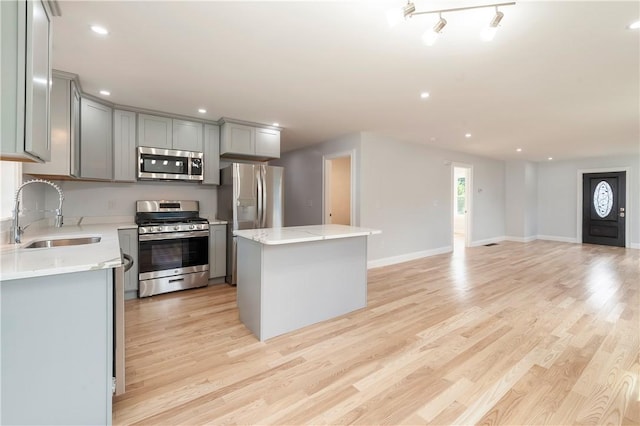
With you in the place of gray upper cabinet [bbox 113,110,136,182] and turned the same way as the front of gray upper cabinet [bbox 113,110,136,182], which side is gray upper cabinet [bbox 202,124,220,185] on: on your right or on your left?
on your left

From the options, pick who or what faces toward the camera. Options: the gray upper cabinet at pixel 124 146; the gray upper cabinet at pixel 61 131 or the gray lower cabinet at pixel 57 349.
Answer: the gray upper cabinet at pixel 124 146

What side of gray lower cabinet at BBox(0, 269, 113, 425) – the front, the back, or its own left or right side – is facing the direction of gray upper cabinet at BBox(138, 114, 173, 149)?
left

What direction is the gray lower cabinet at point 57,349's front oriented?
to the viewer's right

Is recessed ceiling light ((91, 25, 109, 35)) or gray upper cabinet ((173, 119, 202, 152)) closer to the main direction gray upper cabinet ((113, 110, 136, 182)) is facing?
the recessed ceiling light

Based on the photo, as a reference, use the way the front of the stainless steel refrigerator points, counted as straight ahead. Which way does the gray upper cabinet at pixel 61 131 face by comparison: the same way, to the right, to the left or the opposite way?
to the left

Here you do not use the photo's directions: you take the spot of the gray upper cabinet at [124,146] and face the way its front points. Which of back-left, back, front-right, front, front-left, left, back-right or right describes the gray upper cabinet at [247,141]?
left

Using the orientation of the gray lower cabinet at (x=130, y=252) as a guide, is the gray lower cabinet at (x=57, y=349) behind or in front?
in front

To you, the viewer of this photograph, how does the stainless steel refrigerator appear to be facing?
facing the viewer and to the right of the viewer

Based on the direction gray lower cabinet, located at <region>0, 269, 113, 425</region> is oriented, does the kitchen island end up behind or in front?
in front

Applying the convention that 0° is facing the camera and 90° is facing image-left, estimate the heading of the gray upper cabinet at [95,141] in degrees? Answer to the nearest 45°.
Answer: approximately 315°
